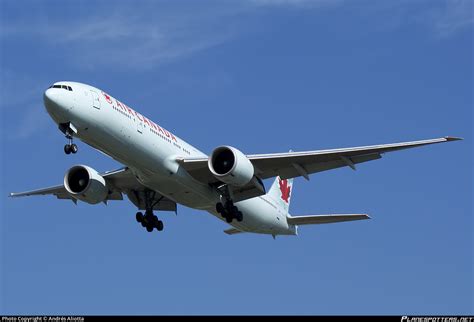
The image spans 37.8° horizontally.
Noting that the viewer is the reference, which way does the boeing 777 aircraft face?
facing the viewer and to the left of the viewer
